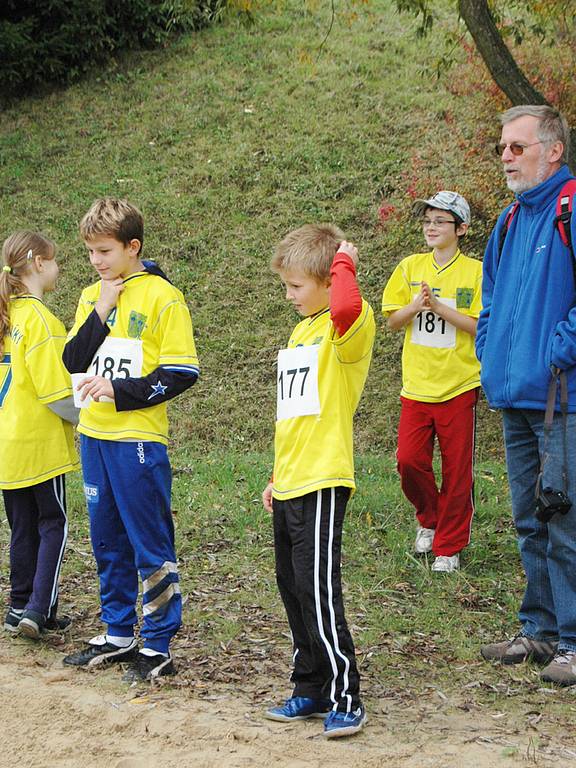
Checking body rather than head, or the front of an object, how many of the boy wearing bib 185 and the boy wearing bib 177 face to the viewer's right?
0

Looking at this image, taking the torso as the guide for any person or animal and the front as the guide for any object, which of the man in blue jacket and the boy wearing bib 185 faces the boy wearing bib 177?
the man in blue jacket

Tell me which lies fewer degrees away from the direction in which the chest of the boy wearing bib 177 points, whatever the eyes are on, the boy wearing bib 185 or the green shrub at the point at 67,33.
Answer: the boy wearing bib 185

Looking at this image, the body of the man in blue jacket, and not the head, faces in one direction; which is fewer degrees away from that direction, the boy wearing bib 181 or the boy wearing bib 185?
the boy wearing bib 185

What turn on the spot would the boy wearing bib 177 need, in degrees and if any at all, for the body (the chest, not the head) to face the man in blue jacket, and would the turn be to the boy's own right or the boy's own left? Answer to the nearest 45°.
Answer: approximately 180°

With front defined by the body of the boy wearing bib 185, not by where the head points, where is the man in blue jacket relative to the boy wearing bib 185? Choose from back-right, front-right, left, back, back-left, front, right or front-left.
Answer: back-left

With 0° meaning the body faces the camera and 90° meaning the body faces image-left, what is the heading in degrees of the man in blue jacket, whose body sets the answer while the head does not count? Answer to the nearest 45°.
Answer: approximately 45°

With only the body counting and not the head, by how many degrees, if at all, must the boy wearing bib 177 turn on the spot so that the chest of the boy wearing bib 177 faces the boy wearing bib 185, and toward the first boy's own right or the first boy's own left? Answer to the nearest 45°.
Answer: approximately 90° to the first boy's own right

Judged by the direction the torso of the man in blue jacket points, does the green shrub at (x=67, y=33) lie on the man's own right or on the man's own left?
on the man's own right

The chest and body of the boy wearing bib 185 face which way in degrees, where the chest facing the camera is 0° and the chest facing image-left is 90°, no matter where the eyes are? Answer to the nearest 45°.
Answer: approximately 45°

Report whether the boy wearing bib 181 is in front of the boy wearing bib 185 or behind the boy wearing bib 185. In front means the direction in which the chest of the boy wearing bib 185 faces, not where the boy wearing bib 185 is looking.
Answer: behind
